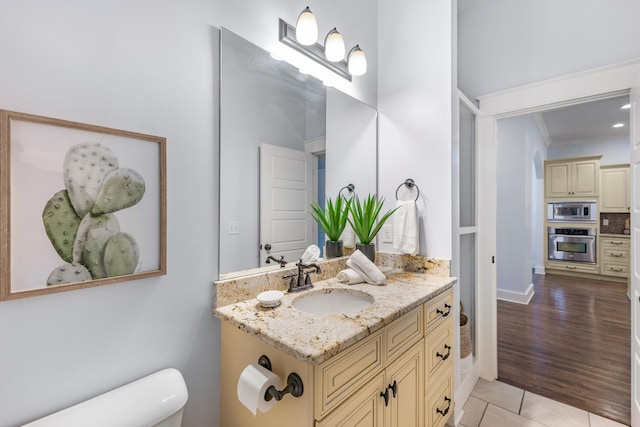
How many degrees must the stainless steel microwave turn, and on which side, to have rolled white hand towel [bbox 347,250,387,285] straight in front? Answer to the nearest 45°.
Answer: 0° — it already faces it

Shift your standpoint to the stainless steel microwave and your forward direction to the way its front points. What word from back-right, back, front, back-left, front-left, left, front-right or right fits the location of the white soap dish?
front

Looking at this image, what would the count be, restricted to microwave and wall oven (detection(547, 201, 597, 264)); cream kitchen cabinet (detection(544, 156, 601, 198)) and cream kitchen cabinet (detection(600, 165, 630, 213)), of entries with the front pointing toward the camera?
3

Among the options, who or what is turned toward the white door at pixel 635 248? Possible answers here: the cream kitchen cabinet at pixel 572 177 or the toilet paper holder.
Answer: the cream kitchen cabinet

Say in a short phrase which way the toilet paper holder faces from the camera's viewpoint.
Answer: facing the viewer and to the left of the viewer

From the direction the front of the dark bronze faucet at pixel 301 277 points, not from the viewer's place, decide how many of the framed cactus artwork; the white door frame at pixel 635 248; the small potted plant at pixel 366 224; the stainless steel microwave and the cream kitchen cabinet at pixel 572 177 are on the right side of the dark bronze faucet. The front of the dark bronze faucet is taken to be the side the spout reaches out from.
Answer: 1

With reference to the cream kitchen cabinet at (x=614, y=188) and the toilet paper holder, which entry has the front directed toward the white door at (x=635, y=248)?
the cream kitchen cabinet

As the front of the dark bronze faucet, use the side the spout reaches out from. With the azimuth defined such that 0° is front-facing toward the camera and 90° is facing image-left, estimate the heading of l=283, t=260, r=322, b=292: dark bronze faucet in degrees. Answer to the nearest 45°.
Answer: approximately 315°

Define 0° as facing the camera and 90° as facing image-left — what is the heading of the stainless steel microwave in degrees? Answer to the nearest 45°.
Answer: approximately 0°

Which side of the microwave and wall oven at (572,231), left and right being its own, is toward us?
front

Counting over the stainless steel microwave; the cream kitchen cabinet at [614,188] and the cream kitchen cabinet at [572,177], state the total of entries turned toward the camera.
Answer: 3

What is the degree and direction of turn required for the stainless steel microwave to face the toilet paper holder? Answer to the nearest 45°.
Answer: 0° — it already faces it

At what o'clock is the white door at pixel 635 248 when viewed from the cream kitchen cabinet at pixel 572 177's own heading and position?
The white door is roughly at 12 o'clock from the cream kitchen cabinet.

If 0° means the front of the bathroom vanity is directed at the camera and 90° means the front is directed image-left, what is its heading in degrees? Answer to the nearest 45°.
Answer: approximately 315°

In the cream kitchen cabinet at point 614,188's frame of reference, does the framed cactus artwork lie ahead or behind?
ahead

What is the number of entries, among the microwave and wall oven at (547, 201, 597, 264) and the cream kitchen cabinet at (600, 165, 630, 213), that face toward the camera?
2

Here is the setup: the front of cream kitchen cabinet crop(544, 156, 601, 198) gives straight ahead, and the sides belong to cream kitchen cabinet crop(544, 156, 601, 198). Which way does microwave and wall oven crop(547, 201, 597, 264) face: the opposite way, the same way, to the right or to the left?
the same way

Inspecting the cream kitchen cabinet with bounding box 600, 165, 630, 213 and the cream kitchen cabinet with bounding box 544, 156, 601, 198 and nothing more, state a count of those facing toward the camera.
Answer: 2
